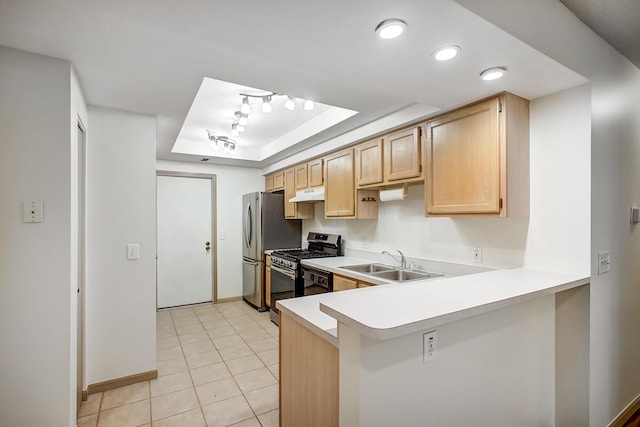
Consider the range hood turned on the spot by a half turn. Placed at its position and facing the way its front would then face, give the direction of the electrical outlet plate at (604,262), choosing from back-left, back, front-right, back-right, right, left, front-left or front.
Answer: right

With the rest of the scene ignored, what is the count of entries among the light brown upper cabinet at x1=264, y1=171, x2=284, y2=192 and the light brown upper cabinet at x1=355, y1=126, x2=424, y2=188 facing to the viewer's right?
0

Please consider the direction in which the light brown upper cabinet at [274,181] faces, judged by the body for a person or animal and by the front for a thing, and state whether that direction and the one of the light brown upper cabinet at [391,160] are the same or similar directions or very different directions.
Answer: same or similar directions

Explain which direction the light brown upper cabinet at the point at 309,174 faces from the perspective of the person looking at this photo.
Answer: facing the viewer and to the left of the viewer

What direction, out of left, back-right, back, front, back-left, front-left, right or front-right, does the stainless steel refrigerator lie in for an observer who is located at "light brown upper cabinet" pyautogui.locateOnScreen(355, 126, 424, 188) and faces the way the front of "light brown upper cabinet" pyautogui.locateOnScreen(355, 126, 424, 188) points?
right

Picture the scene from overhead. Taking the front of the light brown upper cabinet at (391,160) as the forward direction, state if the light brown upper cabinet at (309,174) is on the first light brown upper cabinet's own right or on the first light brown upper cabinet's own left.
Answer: on the first light brown upper cabinet's own right

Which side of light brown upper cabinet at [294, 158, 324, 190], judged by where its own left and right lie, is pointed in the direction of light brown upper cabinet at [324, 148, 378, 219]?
left

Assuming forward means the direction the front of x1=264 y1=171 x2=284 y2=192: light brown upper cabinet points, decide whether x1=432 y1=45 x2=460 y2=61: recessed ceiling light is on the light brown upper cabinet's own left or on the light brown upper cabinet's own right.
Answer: on the light brown upper cabinet's own left

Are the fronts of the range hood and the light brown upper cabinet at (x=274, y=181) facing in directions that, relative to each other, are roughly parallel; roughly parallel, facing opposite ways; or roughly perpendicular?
roughly parallel

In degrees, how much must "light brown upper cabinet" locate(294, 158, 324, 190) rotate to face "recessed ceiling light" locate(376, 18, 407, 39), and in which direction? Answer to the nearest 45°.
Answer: approximately 45° to its left

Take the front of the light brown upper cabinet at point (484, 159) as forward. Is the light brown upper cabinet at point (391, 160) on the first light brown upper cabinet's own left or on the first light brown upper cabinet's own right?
on the first light brown upper cabinet's own right

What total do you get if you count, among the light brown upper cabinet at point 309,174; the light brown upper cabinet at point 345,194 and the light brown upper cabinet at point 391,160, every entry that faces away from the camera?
0

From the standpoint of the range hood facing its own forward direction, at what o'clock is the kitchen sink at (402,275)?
The kitchen sink is roughly at 9 o'clock from the range hood.

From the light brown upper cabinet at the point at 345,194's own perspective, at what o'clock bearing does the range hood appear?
The range hood is roughly at 3 o'clock from the light brown upper cabinet.

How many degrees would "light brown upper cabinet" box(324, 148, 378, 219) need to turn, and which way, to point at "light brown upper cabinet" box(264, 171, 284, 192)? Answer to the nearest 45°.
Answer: approximately 90° to its right

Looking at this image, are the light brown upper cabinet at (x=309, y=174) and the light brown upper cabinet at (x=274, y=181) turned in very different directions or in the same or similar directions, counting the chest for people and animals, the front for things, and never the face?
same or similar directions

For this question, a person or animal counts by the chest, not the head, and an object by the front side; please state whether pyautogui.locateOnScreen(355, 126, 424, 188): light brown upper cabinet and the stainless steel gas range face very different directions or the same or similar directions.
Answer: same or similar directions

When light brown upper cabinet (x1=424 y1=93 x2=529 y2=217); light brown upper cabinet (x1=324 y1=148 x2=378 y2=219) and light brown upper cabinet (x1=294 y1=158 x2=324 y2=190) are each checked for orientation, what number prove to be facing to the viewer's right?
0

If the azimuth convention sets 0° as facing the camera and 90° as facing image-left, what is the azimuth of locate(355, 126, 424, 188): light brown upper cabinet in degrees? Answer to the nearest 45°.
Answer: approximately 45°

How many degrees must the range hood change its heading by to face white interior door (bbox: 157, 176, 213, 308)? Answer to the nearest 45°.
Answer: approximately 90° to its right

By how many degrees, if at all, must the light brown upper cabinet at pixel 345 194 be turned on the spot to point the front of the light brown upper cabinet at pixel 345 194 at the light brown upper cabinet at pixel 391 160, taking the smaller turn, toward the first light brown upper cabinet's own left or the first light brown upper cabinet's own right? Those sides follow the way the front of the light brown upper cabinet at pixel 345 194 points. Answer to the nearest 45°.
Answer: approximately 90° to the first light brown upper cabinet's own left
